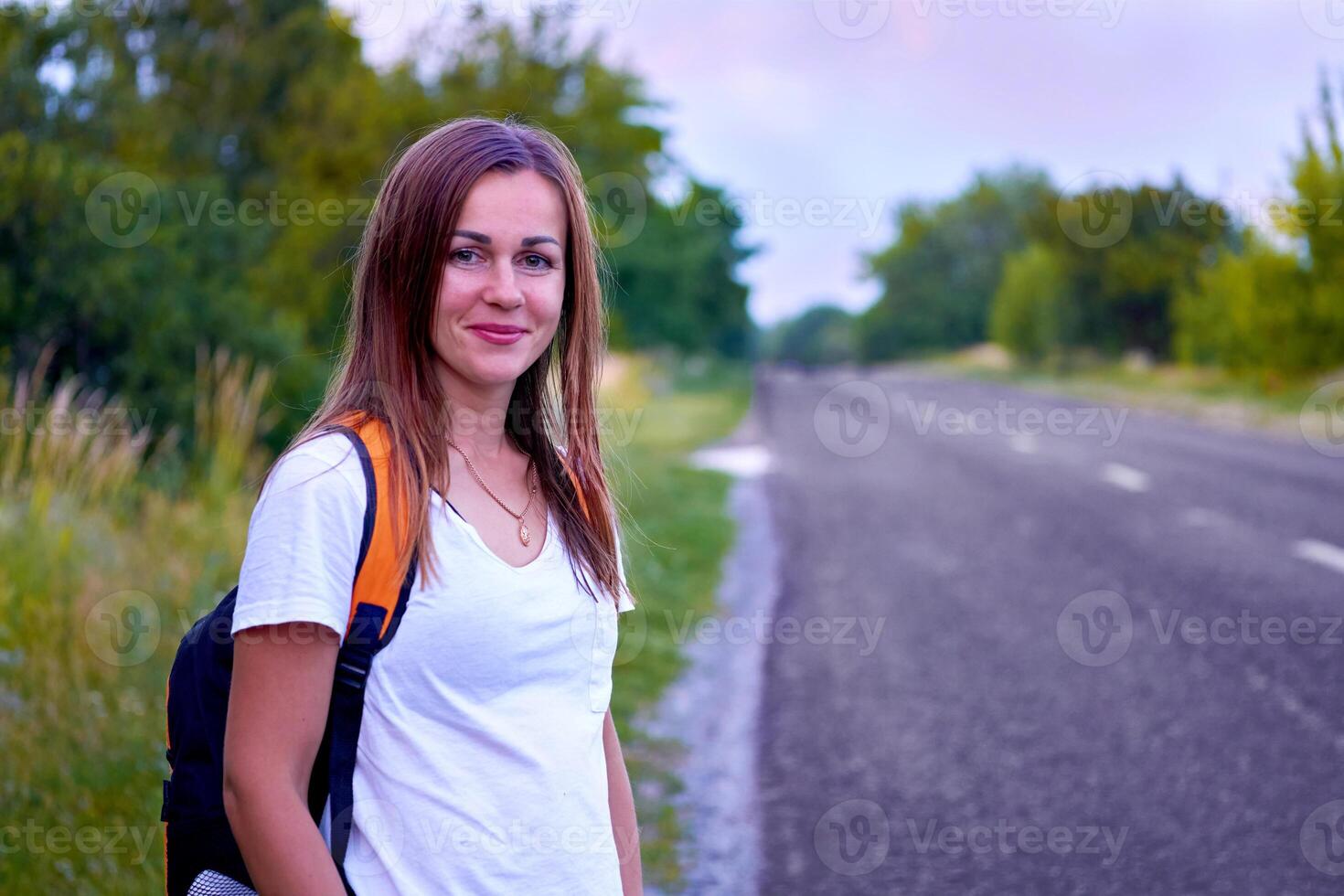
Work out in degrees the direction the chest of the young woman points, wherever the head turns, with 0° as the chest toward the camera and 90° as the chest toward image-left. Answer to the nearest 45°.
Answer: approximately 315°

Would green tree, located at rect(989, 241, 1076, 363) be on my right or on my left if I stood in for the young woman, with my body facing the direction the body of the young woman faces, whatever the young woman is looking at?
on my left
